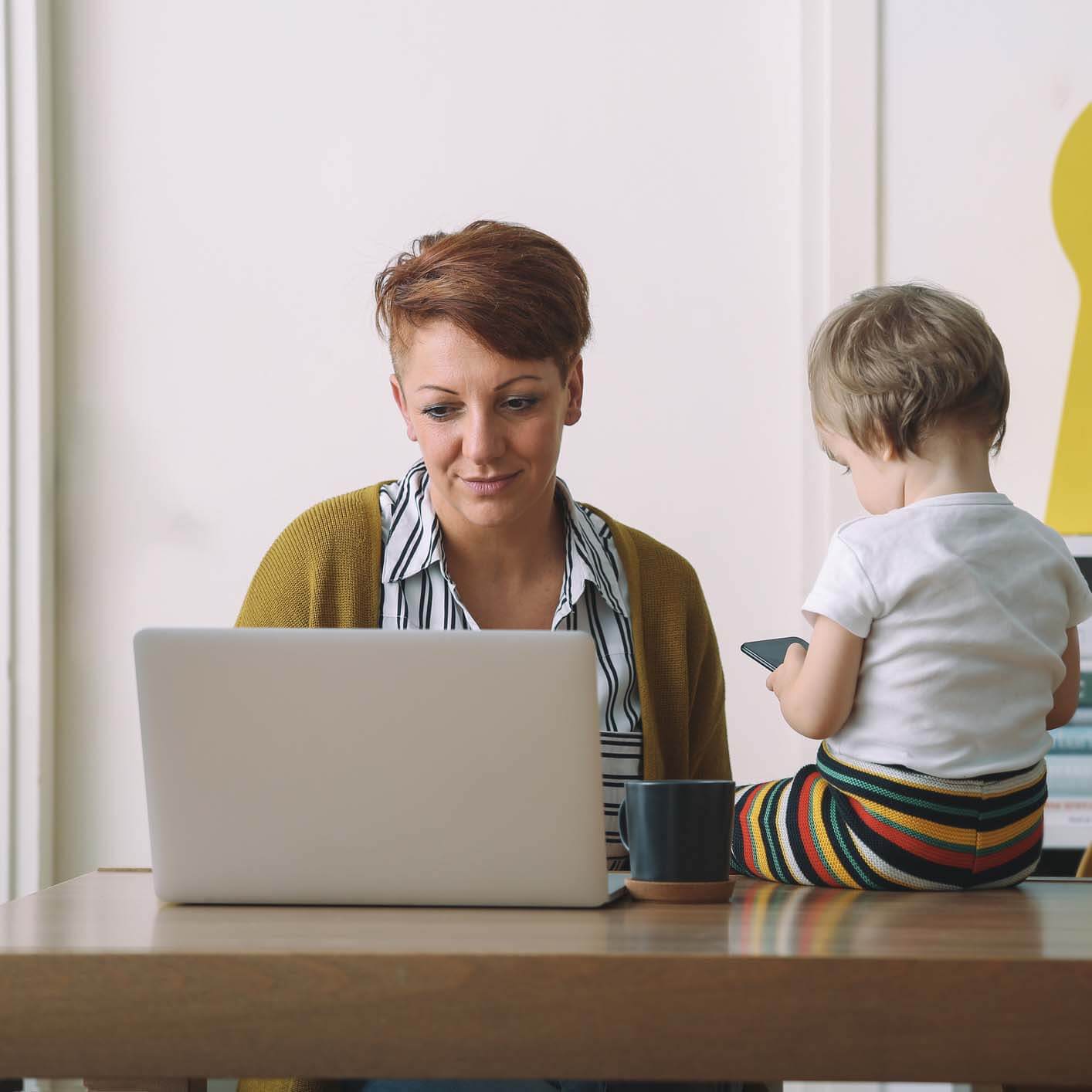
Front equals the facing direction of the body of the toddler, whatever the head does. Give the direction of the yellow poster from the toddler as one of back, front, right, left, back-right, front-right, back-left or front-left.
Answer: front-right

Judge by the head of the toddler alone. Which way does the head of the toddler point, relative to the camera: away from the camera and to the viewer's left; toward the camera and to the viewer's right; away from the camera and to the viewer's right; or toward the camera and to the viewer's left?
away from the camera and to the viewer's left

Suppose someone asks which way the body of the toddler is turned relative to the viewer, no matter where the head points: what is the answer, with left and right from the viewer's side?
facing away from the viewer and to the left of the viewer

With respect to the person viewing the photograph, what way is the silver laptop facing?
facing away from the viewer

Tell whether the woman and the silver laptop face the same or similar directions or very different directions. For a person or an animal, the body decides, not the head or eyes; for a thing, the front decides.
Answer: very different directions

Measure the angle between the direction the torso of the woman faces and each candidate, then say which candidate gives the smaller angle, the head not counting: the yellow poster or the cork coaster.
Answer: the cork coaster

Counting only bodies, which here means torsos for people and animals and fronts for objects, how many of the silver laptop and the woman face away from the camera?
1

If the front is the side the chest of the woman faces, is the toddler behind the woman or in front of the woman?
in front

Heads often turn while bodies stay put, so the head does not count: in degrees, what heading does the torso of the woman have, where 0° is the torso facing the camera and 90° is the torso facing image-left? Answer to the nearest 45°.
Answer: approximately 0°
